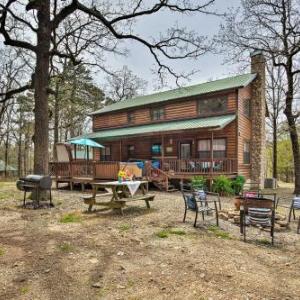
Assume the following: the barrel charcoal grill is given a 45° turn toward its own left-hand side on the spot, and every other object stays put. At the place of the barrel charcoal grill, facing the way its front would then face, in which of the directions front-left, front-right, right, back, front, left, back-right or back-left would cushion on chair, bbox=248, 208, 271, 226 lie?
front-left

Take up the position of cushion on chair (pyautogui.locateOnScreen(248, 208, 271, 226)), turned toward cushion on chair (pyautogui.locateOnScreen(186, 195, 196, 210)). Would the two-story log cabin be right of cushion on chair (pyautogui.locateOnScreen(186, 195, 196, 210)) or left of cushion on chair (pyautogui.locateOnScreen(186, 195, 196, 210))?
right

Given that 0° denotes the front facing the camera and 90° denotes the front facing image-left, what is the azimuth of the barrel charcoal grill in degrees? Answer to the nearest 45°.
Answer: approximately 45°

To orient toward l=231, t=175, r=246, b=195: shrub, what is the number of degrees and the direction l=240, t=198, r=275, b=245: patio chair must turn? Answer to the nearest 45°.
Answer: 0° — it already faces it

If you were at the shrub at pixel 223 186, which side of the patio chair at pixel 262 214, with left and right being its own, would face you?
front

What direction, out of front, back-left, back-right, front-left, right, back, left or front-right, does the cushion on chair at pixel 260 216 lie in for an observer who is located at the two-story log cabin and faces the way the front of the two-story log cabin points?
front-left

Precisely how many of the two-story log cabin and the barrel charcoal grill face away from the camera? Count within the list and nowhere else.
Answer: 0

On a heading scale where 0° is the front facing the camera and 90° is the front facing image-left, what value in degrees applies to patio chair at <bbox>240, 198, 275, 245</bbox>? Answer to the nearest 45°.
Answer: approximately 180°

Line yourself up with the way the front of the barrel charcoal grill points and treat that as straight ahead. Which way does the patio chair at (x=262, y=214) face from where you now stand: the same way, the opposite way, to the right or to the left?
the opposite way

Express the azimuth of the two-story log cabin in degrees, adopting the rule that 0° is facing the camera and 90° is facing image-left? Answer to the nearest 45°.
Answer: approximately 45°
